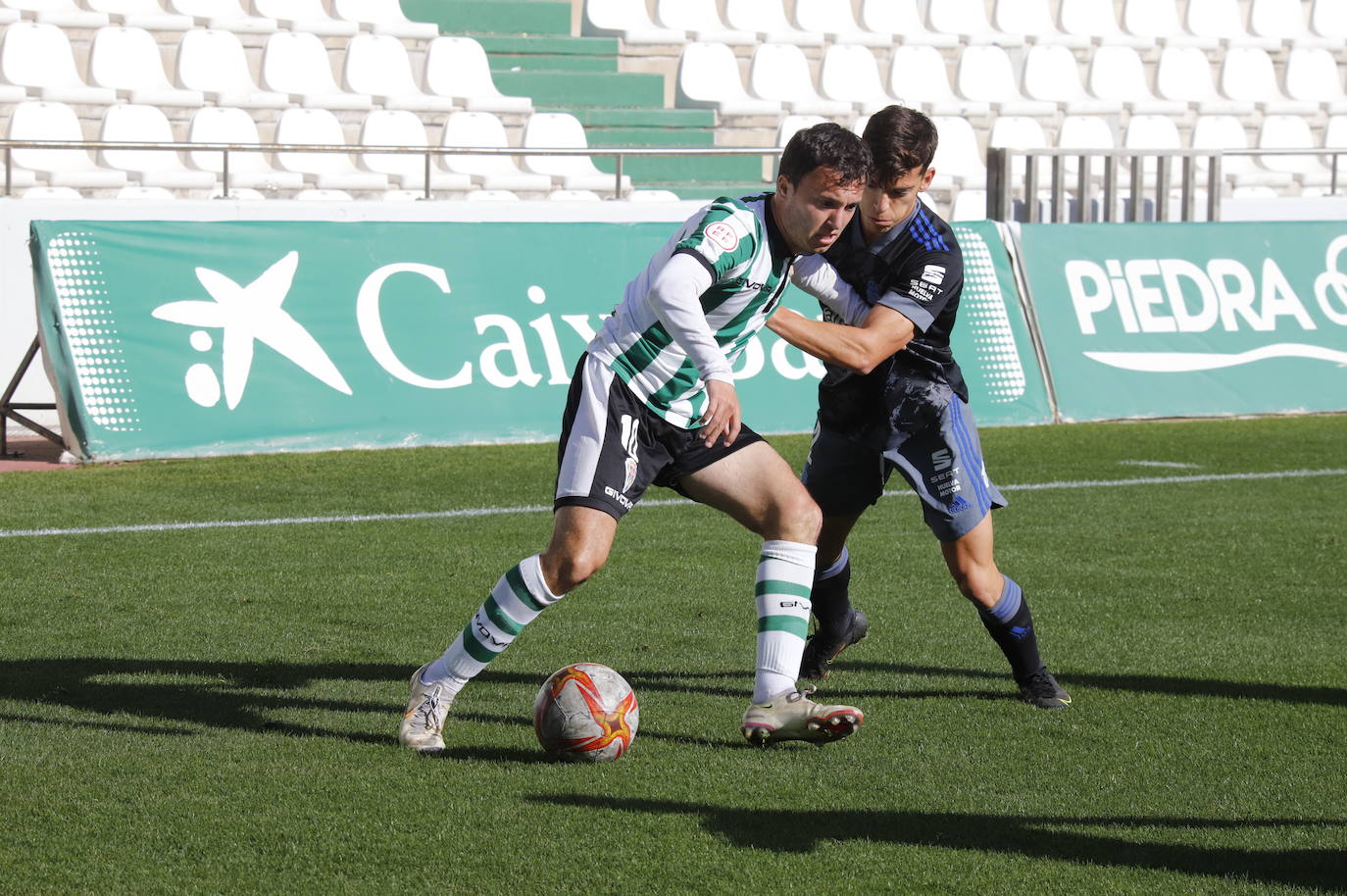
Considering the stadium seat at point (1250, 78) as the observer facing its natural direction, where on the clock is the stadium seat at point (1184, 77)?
the stadium seat at point (1184, 77) is roughly at 3 o'clock from the stadium seat at point (1250, 78).

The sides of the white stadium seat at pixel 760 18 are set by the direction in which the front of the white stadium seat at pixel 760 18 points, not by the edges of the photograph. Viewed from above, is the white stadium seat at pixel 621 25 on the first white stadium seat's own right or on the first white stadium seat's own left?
on the first white stadium seat's own right

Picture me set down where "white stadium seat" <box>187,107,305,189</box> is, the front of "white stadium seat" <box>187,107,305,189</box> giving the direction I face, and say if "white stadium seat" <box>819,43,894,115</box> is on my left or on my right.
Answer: on my left

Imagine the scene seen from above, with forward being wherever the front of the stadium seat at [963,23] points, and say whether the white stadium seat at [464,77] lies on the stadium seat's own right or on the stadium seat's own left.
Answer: on the stadium seat's own right

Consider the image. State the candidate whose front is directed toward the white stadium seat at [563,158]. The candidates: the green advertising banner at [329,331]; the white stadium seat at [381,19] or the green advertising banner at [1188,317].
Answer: the white stadium seat at [381,19]

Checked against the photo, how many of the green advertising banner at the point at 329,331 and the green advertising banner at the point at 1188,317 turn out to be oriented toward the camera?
2
